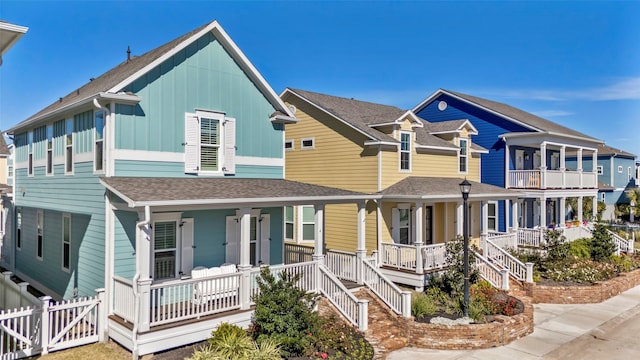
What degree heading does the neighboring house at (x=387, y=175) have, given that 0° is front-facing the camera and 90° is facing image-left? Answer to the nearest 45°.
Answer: approximately 315°

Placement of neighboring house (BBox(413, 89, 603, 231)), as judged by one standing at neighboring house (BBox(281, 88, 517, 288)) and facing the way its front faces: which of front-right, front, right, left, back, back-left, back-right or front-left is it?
left

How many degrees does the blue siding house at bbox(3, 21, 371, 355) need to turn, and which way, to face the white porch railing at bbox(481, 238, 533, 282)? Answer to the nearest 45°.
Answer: approximately 45° to its left

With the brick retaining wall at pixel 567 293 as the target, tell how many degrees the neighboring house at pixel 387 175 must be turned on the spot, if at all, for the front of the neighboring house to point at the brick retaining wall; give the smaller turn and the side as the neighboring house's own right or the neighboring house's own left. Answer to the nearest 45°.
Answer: approximately 45° to the neighboring house's own left

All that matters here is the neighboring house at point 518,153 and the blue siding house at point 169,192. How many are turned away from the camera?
0

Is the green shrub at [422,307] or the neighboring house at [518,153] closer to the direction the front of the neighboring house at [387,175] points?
the green shrub

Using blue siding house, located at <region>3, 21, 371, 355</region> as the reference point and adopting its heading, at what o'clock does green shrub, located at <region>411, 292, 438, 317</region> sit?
The green shrub is roughly at 11 o'clock from the blue siding house.

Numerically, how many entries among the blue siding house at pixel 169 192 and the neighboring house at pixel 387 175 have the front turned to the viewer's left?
0

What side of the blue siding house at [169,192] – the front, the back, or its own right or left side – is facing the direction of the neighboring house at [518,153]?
left

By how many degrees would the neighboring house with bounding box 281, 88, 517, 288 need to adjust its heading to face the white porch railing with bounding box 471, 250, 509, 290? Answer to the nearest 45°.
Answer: approximately 45° to its left

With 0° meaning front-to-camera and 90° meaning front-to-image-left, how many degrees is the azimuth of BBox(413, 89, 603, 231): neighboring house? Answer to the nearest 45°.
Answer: approximately 315°
